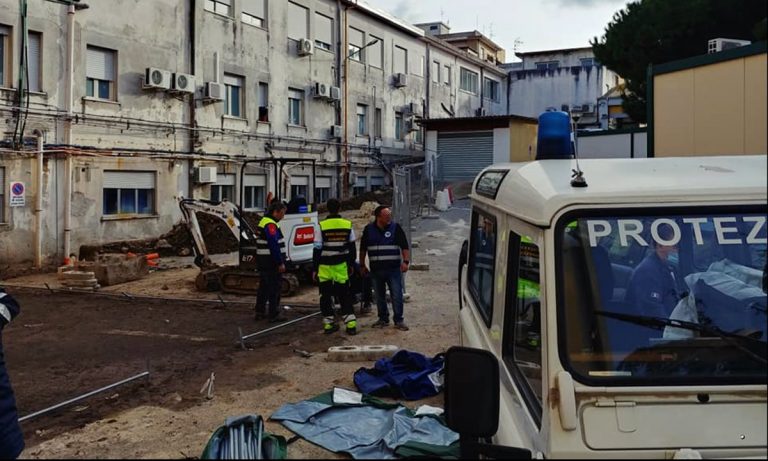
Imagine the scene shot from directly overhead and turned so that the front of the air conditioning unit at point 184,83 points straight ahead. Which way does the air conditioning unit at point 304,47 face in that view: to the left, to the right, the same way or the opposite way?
the same way

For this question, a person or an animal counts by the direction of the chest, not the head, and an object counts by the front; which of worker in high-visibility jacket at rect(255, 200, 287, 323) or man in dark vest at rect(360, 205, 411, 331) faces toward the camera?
the man in dark vest

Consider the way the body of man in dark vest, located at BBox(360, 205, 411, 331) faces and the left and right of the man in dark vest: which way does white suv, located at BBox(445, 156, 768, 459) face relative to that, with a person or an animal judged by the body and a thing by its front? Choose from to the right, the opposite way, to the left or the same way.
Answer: the same way

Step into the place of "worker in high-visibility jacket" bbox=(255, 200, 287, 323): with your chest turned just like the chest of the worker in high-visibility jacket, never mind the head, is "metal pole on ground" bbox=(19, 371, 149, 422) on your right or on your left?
on your right

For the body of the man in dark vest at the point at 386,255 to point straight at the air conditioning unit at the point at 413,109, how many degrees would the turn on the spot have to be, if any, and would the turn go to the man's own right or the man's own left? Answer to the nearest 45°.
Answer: approximately 180°

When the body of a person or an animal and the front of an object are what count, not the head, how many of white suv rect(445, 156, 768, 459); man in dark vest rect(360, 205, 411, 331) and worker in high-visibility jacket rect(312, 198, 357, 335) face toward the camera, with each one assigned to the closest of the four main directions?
2

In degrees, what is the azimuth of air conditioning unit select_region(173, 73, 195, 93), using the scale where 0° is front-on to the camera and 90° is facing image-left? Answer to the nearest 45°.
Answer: approximately 315°

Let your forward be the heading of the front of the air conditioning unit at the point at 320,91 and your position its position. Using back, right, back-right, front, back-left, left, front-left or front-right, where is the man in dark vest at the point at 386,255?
front-right

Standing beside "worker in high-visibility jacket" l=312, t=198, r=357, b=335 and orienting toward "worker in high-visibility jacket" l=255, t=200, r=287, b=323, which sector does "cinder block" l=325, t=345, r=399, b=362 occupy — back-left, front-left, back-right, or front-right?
back-left

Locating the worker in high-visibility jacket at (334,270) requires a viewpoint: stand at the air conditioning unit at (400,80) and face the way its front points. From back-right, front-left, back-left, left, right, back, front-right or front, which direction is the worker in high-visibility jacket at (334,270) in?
front-right

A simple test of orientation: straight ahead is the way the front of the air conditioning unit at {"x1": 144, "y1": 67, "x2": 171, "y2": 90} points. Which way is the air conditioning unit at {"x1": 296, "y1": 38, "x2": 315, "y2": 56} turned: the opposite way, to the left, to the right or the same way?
the same way

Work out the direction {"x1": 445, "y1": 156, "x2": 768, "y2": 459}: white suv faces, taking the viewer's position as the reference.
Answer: facing the viewer

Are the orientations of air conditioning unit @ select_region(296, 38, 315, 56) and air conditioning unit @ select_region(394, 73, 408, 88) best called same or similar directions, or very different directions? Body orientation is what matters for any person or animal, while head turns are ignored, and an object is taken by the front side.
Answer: same or similar directions

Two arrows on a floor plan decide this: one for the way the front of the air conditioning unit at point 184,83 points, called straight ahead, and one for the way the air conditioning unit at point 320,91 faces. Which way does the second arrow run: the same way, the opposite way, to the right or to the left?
the same way

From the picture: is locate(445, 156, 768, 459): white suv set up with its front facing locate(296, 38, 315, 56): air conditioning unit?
no

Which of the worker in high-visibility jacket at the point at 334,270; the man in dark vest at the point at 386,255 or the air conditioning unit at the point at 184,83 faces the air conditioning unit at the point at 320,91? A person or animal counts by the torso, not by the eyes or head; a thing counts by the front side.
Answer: the worker in high-visibility jacket

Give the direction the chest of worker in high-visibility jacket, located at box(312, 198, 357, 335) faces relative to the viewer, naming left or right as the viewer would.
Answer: facing away from the viewer

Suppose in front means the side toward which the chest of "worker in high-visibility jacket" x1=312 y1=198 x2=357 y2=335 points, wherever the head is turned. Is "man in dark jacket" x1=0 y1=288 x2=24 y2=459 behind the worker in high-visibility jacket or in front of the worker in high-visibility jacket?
behind
